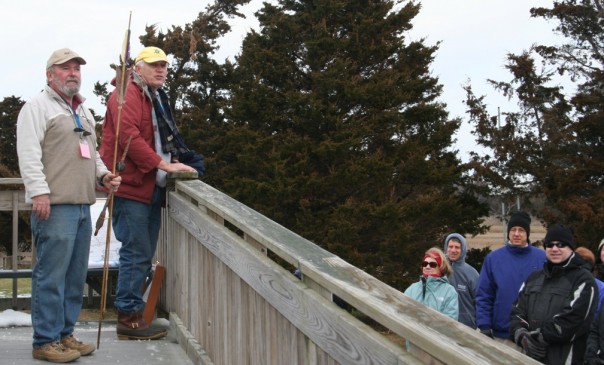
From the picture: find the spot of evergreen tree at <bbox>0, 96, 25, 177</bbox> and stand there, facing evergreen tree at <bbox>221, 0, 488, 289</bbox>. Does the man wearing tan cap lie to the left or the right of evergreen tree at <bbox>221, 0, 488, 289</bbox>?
right

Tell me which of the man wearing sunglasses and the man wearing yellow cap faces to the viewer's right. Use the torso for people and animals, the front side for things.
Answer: the man wearing yellow cap

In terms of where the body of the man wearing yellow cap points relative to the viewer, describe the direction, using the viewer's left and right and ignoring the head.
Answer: facing to the right of the viewer

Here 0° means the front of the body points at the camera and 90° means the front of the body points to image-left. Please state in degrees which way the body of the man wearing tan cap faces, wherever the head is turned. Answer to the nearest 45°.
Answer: approximately 315°

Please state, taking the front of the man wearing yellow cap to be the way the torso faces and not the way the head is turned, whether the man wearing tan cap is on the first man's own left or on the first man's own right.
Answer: on the first man's own right

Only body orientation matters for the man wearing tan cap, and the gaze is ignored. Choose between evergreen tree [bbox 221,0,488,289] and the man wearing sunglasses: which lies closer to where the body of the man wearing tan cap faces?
the man wearing sunglasses

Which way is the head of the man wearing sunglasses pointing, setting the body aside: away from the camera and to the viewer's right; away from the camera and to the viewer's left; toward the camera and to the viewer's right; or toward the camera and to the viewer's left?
toward the camera and to the viewer's left

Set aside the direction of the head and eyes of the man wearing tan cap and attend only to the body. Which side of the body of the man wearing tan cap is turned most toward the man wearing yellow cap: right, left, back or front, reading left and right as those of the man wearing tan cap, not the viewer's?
left

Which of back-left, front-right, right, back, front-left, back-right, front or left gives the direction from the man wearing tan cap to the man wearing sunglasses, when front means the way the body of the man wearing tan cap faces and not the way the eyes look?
front-left

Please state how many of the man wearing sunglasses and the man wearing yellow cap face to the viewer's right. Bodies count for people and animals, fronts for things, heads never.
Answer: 1

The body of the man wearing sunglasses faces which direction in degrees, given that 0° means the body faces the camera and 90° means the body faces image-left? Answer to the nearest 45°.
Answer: approximately 45°
